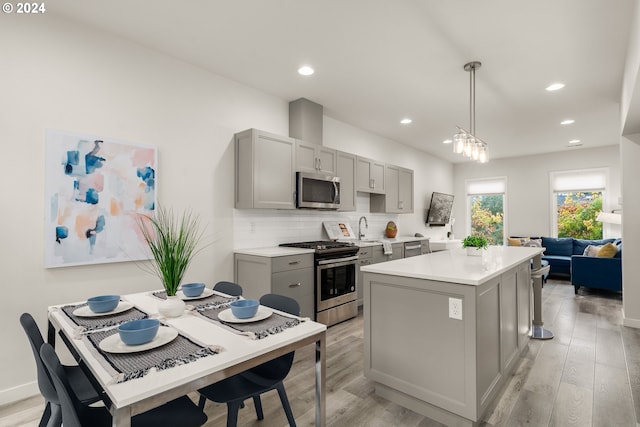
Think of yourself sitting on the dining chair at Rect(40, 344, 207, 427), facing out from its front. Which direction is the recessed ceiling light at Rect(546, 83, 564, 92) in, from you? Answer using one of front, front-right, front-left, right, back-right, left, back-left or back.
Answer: front

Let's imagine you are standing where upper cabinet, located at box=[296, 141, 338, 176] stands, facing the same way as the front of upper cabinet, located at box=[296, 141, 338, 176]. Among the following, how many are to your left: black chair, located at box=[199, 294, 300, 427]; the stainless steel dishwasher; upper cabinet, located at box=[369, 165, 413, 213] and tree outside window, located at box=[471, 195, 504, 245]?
3

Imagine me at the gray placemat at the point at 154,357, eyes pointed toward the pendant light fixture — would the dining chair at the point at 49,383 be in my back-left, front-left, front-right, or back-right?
back-left

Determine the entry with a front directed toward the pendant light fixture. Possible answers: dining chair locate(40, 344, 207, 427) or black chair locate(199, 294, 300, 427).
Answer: the dining chair

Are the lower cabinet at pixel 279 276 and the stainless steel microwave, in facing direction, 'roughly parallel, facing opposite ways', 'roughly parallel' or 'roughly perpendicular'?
roughly parallel

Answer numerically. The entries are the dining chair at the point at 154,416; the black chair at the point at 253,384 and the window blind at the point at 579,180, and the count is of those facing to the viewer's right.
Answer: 1

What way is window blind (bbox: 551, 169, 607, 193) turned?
toward the camera

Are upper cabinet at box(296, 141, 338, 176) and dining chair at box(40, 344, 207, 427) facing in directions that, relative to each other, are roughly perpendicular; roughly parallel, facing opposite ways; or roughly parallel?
roughly perpendicular

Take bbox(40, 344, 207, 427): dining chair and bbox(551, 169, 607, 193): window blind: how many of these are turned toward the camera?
1

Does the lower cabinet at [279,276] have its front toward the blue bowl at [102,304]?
no

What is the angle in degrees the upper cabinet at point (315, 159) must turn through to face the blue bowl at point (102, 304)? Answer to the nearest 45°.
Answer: approximately 90° to its right

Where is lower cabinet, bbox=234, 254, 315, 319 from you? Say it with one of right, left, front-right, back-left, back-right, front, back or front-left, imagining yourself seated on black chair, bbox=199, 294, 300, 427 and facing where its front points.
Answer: back-right

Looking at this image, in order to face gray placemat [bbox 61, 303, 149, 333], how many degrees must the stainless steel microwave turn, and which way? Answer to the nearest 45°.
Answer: approximately 90° to its right

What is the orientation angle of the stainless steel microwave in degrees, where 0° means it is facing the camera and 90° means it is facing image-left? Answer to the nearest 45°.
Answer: approximately 315°

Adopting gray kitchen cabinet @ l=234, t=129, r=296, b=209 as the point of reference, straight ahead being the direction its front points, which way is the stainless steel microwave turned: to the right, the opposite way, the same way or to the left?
the same way

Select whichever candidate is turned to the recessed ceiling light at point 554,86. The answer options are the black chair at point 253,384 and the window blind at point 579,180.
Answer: the window blind

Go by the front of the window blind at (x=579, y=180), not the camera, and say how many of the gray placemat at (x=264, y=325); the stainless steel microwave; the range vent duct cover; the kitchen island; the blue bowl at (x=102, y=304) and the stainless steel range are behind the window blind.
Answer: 0

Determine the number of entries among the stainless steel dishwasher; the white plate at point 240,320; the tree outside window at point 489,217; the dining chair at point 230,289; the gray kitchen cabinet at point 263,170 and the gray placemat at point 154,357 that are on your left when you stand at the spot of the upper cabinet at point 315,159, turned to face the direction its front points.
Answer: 2

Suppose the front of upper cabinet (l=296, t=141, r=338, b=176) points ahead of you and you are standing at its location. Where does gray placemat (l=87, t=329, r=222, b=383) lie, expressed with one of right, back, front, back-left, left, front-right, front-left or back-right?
front-right

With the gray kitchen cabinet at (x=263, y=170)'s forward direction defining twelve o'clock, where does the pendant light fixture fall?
The pendant light fixture is roughly at 11 o'clock from the gray kitchen cabinet.
